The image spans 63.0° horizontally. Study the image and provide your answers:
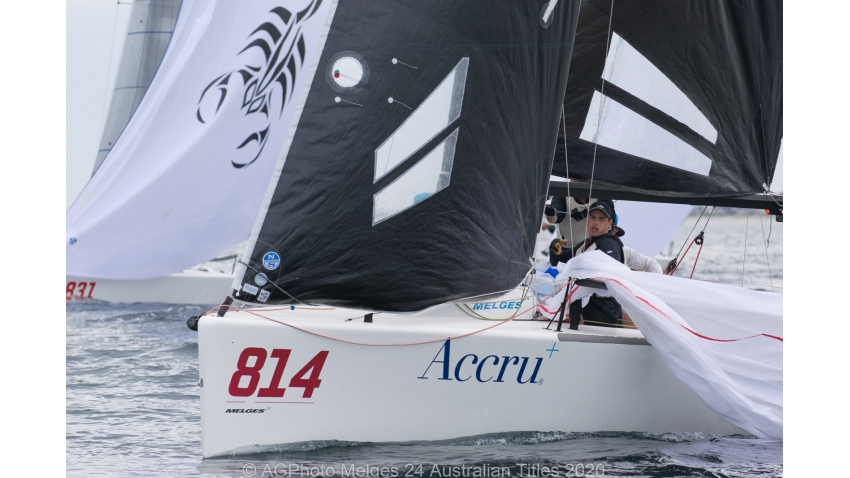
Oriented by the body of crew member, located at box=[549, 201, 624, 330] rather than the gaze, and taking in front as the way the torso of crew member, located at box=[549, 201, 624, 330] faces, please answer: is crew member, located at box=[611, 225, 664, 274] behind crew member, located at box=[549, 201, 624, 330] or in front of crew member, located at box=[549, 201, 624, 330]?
behind

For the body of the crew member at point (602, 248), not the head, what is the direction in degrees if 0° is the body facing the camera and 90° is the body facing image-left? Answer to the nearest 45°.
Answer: approximately 45°

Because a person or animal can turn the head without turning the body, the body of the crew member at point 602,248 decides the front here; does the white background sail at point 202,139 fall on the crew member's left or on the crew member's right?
on the crew member's right

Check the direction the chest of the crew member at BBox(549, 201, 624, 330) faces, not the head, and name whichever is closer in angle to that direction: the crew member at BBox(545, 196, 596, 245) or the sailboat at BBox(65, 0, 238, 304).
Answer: the sailboat

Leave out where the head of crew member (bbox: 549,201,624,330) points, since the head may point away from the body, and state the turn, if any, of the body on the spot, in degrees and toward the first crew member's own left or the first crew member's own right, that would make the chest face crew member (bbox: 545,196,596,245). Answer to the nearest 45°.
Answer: approximately 135° to the first crew member's own right

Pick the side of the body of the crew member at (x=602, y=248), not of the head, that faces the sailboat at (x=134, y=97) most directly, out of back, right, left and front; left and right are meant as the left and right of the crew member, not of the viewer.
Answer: right

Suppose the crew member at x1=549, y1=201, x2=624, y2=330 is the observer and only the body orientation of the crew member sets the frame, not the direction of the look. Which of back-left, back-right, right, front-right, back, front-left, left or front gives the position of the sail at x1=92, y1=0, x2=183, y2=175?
right
